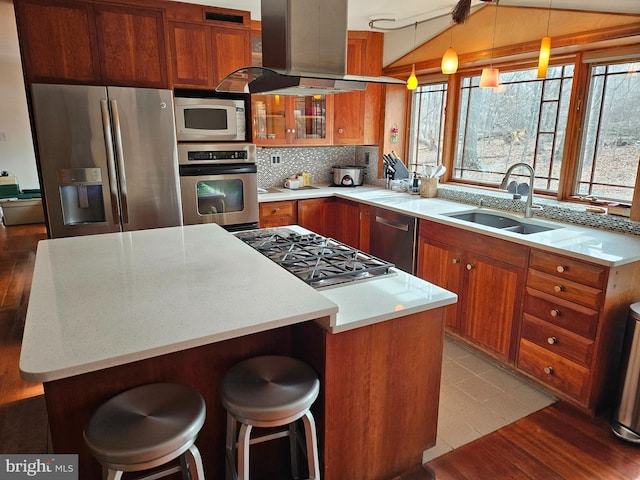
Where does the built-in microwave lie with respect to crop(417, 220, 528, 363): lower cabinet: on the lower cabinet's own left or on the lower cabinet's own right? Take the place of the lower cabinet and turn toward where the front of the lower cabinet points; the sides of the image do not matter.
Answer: on the lower cabinet's own right

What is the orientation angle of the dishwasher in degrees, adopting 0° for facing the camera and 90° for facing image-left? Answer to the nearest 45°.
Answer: approximately 45°

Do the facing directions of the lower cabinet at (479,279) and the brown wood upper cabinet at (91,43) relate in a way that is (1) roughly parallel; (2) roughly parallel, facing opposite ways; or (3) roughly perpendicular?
roughly perpendicular

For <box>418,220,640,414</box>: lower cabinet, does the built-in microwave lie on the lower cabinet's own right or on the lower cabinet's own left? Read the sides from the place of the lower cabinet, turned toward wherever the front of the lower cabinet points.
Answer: on the lower cabinet's own right

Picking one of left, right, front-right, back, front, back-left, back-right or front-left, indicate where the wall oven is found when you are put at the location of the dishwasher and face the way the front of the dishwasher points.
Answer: front-right

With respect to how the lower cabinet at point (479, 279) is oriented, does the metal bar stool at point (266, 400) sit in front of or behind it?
in front

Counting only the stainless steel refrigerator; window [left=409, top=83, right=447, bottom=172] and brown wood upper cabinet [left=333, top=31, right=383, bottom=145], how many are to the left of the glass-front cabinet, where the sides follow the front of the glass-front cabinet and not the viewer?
2

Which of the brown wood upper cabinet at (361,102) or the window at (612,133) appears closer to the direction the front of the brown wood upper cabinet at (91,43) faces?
the window

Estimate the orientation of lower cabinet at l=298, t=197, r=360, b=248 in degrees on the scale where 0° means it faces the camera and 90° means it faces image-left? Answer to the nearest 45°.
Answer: approximately 45°

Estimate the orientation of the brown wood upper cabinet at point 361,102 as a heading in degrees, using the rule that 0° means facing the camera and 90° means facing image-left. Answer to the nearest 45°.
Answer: approximately 0°
